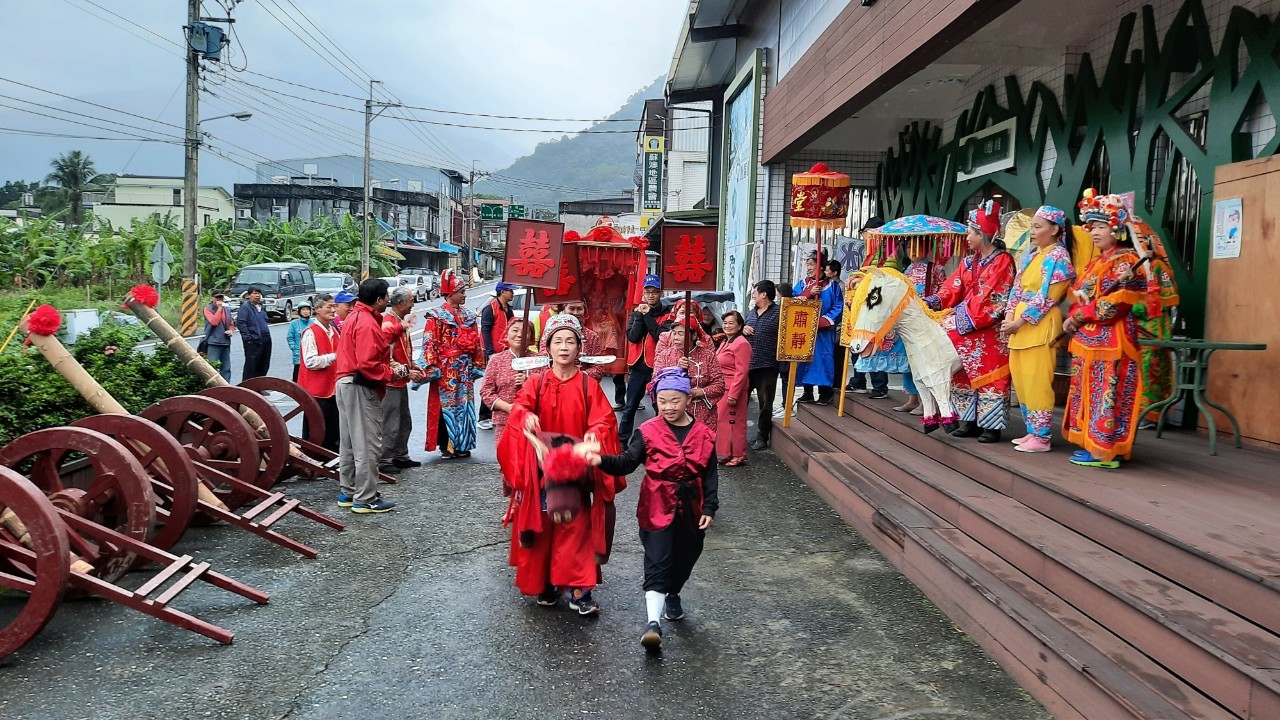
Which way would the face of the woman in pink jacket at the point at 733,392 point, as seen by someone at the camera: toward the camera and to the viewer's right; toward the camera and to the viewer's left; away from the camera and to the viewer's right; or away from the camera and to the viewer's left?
toward the camera and to the viewer's left

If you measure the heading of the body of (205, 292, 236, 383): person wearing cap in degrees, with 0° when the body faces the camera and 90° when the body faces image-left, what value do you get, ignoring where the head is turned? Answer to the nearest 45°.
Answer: approximately 315°

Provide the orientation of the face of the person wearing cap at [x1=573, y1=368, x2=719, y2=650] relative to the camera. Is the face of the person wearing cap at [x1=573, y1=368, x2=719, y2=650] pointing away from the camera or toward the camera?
toward the camera

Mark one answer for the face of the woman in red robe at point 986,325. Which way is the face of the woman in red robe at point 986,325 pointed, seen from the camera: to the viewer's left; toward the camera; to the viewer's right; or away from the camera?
to the viewer's left

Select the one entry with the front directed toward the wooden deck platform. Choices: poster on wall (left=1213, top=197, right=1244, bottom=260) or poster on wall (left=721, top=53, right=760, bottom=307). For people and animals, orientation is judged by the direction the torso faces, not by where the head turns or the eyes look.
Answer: poster on wall (left=1213, top=197, right=1244, bottom=260)

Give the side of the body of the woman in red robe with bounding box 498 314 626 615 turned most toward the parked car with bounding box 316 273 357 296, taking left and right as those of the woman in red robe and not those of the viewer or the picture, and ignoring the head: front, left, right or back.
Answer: back

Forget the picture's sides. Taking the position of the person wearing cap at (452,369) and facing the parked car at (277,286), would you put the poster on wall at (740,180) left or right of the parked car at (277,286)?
right

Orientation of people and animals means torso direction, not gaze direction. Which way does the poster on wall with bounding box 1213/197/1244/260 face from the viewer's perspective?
toward the camera

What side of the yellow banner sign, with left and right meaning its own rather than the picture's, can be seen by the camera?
front

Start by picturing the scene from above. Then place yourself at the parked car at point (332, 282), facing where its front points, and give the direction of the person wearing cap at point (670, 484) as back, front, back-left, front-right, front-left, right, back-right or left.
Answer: front-left

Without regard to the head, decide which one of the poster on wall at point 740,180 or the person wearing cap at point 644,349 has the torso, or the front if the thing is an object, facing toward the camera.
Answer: the person wearing cap

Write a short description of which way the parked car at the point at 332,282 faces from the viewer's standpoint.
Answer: facing the viewer and to the left of the viewer
